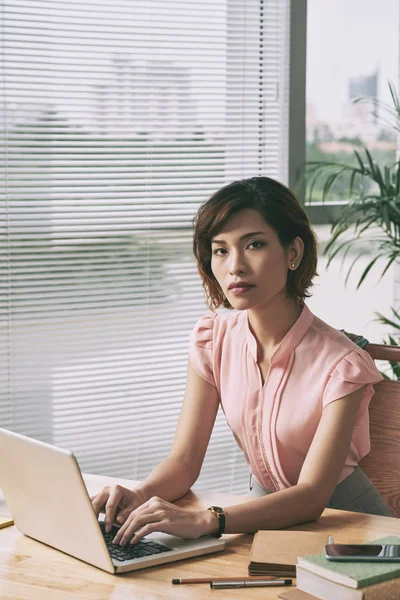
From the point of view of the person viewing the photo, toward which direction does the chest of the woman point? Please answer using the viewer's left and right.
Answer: facing the viewer and to the left of the viewer

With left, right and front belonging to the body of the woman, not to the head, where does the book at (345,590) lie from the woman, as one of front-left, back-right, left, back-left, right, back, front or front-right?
front-left

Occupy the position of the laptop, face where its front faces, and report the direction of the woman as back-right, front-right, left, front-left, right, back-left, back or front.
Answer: front

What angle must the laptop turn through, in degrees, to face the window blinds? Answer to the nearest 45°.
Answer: approximately 45° to its left

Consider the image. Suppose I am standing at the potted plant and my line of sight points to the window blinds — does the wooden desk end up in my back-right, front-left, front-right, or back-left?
front-left

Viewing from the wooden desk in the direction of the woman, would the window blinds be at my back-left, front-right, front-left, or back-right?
front-left

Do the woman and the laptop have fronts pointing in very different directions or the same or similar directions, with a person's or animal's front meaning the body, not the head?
very different directions

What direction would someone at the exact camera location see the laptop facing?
facing away from the viewer and to the right of the viewer
